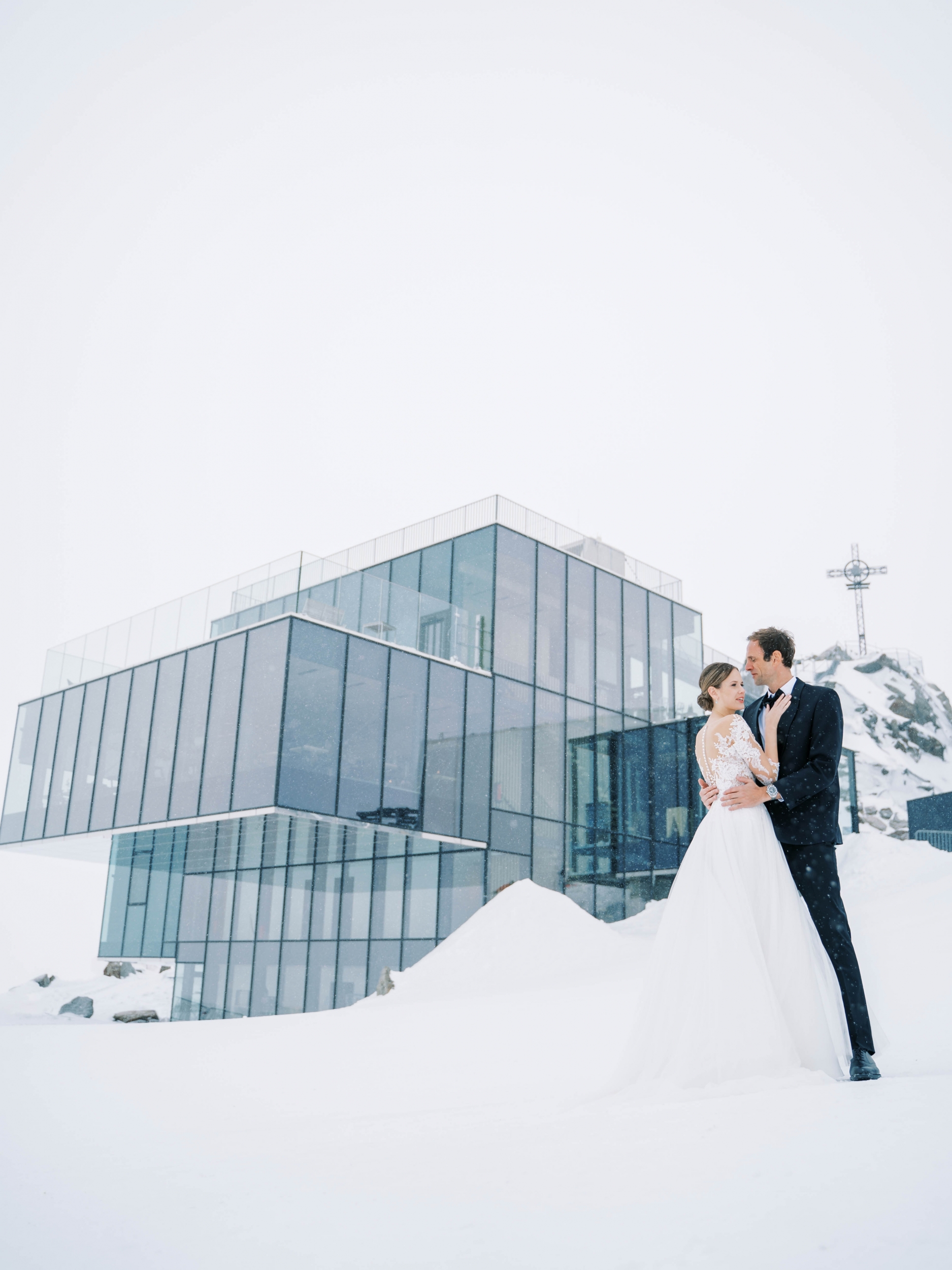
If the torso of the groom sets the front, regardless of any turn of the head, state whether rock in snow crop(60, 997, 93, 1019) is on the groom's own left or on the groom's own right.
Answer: on the groom's own right

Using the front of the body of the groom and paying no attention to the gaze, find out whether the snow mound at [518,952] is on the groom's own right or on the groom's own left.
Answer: on the groom's own right

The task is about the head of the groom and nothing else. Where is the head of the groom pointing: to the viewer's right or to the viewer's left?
to the viewer's left

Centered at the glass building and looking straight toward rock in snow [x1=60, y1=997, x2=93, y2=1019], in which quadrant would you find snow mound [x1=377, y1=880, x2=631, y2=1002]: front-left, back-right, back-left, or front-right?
back-left

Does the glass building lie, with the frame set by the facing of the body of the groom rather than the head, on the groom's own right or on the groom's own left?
on the groom's own right
